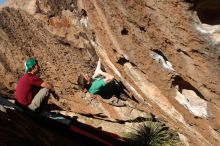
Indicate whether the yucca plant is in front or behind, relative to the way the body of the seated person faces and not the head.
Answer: in front

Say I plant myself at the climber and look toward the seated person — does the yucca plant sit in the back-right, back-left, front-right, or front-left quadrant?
back-left

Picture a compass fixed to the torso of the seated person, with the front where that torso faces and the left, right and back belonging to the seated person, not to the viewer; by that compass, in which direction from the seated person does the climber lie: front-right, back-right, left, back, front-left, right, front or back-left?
front

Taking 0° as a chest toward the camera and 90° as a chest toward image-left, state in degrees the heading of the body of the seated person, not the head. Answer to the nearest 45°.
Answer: approximately 225°

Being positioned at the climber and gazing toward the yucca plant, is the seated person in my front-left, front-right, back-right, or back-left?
back-right

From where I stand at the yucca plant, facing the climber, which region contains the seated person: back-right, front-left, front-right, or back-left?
front-left
